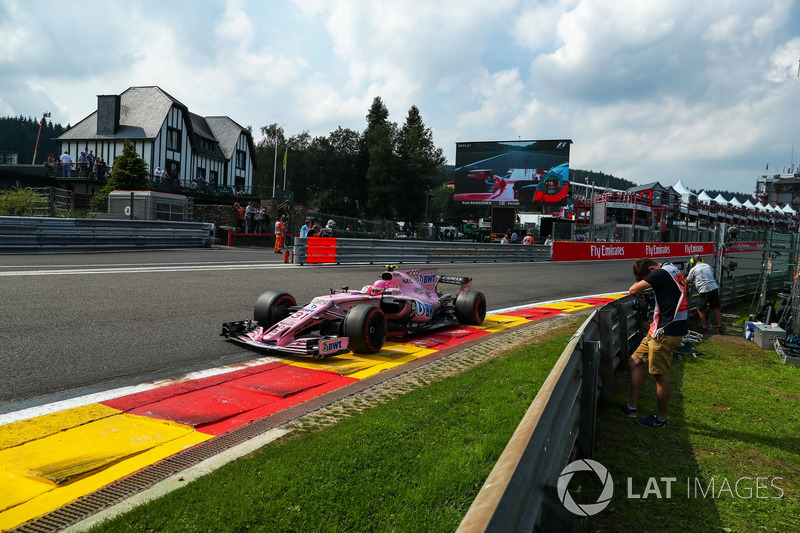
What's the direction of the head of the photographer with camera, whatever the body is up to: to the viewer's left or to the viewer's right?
to the viewer's left

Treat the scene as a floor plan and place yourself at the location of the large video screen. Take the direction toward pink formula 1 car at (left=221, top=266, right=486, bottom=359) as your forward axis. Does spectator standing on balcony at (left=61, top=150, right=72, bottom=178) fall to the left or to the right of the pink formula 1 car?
right

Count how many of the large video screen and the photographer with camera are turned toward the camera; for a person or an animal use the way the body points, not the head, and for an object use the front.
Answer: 1

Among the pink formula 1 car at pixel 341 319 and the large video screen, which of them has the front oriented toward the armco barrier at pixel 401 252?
the large video screen

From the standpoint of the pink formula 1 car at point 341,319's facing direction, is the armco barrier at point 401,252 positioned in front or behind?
behind

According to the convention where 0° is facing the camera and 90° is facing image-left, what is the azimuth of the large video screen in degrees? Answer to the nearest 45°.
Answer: approximately 0°

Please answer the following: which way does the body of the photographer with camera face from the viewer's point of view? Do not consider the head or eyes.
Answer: to the viewer's left

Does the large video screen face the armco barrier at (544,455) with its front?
yes

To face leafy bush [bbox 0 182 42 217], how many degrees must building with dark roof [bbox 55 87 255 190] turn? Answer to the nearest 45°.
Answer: approximately 45° to its right

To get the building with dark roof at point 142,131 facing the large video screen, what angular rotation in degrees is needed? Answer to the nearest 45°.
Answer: approximately 45° to its left

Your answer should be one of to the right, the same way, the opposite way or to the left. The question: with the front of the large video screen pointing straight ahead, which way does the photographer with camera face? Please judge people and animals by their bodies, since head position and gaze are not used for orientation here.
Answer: to the right
